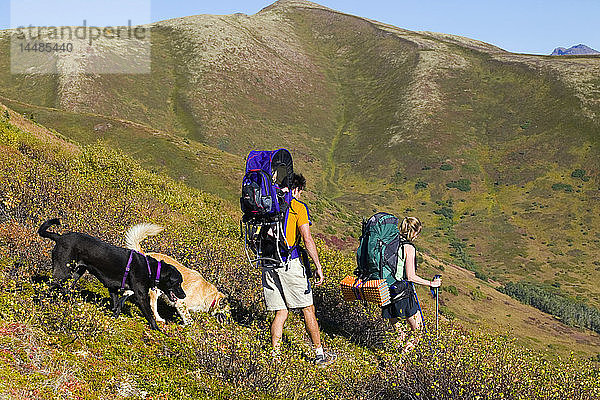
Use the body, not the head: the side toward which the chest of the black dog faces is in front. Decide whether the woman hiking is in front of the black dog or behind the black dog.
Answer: in front

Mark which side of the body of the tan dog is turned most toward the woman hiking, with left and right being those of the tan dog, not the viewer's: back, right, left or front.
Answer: front

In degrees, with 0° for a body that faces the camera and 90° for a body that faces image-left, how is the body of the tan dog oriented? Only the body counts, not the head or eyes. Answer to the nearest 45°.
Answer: approximately 270°

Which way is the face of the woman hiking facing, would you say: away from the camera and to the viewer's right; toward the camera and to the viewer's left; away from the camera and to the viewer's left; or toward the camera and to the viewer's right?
away from the camera and to the viewer's right

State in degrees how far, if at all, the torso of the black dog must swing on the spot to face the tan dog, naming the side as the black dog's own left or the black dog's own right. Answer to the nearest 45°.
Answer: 0° — it already faces it

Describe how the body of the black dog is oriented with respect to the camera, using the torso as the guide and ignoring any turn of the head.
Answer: to the viewer's right

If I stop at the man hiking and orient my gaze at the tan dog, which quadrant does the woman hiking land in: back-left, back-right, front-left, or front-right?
back-right

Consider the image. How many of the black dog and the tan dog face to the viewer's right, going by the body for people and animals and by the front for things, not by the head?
2

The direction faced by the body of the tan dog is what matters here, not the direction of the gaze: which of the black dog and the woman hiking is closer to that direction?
the woman hiking

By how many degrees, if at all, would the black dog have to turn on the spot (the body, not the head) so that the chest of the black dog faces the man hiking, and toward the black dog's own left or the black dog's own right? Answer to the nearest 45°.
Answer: approximately 45° to the black dog's own right

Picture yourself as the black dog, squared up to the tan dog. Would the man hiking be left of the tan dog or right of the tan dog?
right
